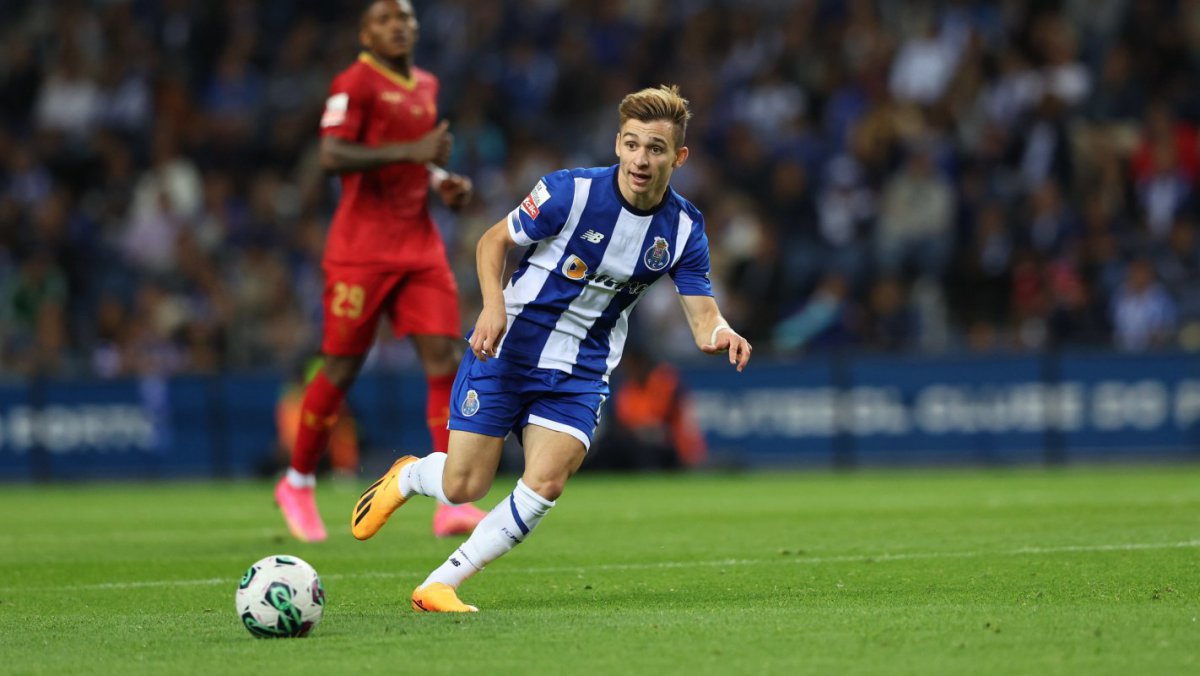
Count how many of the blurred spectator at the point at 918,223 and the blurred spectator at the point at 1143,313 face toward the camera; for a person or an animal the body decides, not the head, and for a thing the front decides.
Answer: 2

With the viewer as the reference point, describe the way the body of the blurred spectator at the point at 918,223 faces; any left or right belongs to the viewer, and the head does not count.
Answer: facing the viewer

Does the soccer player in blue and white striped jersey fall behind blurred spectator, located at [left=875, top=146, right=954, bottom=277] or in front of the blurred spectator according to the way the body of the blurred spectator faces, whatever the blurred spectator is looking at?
in front

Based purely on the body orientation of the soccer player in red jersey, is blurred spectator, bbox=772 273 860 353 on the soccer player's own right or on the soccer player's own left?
on the soccer player's own left

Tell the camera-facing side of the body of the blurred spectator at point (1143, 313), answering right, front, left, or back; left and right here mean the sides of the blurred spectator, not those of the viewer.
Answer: front

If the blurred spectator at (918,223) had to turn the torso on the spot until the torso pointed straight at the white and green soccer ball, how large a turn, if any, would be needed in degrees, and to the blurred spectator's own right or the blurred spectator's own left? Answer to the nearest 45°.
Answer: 0° — they already face it

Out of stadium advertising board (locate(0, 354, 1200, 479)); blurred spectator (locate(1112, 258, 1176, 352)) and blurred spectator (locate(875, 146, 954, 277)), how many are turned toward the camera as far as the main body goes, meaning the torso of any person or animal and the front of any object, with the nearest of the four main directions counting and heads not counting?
3
